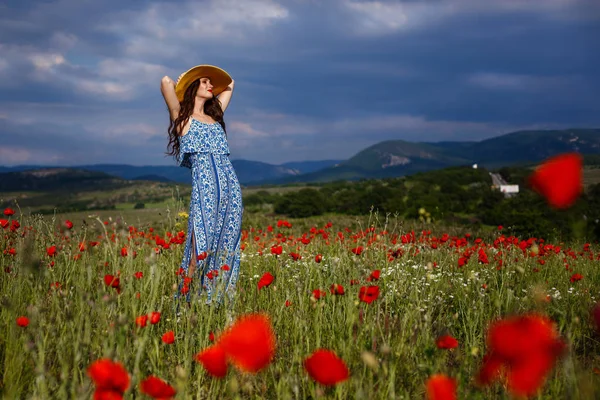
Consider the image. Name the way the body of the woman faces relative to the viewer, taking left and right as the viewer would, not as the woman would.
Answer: facing the viewer and to the right of the viewer

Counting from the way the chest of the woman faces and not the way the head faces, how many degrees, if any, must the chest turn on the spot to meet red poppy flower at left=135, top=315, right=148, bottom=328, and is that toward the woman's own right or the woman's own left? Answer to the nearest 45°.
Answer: approximately 45° to the woman's own right

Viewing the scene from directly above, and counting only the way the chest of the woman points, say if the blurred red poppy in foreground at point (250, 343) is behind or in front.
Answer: in front

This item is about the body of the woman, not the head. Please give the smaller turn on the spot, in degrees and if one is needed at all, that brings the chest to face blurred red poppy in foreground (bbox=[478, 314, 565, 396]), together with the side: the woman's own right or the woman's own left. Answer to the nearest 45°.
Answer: approximately 45° to the woman's own right

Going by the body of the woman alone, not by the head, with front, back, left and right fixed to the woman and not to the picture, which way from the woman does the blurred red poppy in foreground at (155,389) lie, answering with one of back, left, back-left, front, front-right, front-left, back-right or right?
front-right

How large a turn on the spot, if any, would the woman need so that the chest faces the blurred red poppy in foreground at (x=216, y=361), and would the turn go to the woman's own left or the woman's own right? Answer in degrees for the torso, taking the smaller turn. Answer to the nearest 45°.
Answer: approximately 45° to the woman's own right

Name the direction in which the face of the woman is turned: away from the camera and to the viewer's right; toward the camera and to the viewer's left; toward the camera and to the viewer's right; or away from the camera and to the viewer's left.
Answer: toward the camera and to the viewer's right

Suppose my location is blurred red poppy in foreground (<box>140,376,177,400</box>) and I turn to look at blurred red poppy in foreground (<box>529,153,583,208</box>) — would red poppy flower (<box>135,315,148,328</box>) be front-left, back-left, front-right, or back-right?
back-left
